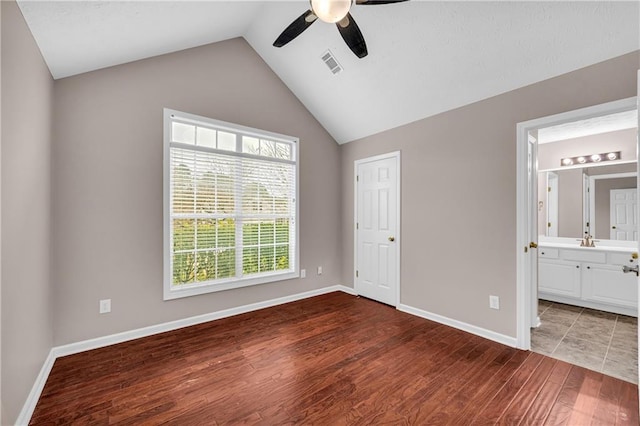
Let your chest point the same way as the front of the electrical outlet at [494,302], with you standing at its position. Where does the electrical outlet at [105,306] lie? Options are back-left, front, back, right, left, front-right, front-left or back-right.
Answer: front

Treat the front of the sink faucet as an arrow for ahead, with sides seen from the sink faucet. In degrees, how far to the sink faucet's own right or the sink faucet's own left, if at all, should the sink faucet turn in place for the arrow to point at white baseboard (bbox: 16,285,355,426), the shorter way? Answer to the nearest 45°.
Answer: approximately 45° to the sink faucet's own right

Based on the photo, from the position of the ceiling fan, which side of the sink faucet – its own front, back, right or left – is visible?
front

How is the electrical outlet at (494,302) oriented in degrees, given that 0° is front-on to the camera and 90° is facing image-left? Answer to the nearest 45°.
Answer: approximately 45°

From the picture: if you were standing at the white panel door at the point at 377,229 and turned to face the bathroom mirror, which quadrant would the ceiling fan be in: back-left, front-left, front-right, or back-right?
back-right

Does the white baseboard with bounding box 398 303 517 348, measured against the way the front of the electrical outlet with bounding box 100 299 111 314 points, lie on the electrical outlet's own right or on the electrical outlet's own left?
on the electrical outlet's own left

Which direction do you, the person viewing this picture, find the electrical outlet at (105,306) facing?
facing the viewer

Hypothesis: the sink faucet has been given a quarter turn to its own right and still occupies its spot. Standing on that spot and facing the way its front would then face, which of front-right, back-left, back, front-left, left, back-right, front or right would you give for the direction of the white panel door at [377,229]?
front-left

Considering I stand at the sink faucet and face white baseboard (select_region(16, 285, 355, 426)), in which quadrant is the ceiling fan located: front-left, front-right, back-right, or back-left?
front-left

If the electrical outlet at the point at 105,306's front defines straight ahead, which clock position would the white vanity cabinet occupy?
The white vanity cabinet is roughly at 10 o'clock from the electrical outlet.

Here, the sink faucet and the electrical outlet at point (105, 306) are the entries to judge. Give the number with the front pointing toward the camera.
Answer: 2

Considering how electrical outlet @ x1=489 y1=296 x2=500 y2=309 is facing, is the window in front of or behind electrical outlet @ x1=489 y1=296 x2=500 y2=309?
in front

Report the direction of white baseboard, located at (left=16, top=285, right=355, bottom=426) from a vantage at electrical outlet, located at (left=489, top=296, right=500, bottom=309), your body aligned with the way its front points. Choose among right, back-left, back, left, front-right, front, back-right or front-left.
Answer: front

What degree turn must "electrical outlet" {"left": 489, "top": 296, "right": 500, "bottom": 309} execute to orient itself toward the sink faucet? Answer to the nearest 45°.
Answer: approximately 180°

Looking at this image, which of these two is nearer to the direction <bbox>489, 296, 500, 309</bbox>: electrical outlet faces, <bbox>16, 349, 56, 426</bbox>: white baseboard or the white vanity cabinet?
the white baseboard

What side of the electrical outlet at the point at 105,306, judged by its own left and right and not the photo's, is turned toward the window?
left

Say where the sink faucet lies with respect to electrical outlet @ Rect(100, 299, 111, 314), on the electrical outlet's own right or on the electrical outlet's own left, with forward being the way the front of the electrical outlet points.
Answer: on the electrical outlet's own left

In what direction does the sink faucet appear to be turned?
toward the camera
